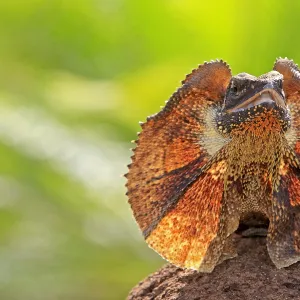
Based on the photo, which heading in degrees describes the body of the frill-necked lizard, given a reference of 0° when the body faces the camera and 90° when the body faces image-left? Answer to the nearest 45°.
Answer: approximately 0°
